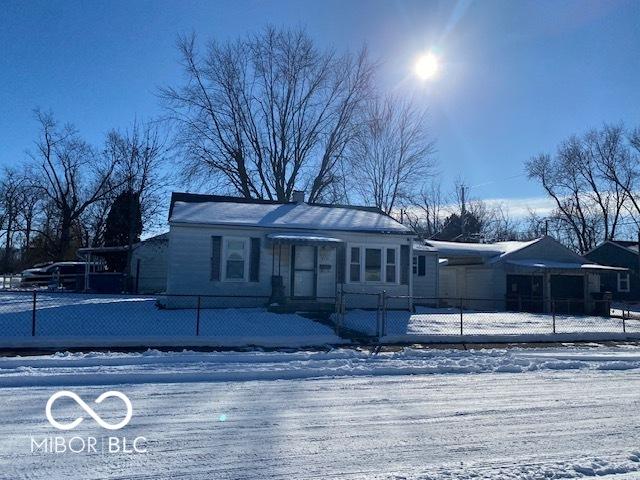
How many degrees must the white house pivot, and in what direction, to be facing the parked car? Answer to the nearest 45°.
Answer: approximately 135° to its right

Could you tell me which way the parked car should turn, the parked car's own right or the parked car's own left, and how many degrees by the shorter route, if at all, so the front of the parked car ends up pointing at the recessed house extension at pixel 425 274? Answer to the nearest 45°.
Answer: approximately 135° to the parked car's own left

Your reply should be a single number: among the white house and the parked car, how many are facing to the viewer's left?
1

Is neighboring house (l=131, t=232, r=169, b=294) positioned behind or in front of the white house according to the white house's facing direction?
behind

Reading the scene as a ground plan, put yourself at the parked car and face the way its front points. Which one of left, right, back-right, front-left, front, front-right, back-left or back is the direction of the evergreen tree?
back-right

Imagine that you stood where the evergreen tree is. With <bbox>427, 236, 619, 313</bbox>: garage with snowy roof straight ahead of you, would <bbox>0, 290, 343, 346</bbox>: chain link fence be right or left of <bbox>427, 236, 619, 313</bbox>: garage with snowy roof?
right

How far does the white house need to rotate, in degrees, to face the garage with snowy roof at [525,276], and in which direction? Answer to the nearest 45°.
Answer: approximately 135° to its left

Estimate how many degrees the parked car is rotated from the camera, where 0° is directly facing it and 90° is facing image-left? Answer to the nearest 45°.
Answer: approximately 90°

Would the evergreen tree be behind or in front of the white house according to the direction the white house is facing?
behind

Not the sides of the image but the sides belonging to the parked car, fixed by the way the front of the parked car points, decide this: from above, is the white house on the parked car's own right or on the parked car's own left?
on the parked car's own left

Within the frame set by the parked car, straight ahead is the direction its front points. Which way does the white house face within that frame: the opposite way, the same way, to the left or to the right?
to the left

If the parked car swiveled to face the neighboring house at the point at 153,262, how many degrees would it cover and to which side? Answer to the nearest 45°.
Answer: approximately 135° to its left

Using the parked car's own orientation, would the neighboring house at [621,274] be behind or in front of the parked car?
behind
